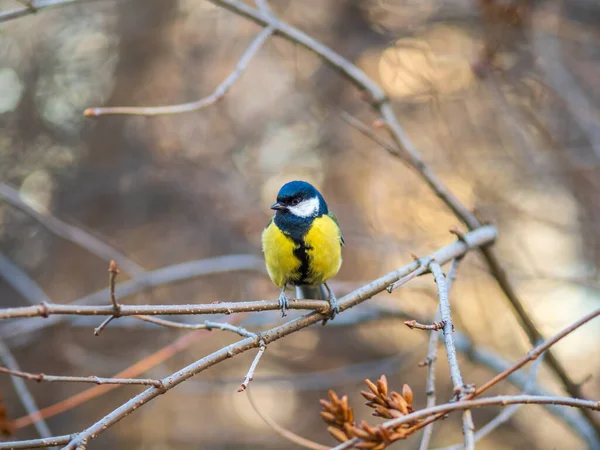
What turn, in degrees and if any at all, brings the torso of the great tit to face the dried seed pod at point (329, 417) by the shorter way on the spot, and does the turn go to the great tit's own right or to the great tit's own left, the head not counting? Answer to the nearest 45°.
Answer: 0° — it already faces it

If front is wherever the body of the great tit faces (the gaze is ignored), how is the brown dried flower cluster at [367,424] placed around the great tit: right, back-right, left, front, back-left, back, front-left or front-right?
front

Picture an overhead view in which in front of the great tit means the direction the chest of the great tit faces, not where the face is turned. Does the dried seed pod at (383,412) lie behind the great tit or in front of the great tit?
in front

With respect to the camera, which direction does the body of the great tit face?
toward the camera

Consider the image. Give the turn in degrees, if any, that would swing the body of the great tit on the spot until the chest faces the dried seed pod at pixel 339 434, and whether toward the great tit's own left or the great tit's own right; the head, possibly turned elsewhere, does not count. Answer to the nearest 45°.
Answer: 0° — it already faces it

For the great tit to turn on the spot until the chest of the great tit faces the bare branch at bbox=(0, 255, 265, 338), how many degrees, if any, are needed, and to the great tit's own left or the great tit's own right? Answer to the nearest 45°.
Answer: approximately 135° to the great tit's own right

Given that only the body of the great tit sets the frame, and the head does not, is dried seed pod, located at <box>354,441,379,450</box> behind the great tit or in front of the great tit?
in front
